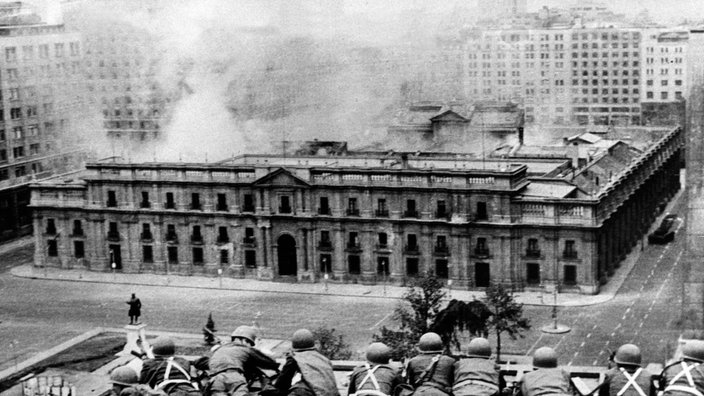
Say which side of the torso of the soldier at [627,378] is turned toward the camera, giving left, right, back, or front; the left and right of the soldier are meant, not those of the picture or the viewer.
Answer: back

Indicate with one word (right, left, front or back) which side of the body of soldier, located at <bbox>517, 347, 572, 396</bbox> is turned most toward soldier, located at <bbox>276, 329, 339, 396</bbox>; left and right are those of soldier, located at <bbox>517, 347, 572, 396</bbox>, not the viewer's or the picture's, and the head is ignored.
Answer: left

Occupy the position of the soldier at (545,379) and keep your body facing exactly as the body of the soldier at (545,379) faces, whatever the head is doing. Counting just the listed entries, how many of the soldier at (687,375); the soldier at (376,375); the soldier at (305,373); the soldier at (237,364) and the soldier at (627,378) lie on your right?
2

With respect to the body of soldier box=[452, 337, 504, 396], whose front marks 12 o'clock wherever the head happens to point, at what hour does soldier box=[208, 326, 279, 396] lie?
soldier box=[208, 326, 279, 396] is roughly at 9 o'clock from soldier box=[452, 337, 504, 396].

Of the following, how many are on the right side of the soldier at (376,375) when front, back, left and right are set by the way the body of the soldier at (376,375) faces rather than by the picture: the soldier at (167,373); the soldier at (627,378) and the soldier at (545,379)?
2

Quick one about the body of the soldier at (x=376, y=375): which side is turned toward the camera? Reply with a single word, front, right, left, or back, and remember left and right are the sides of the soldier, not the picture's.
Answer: back

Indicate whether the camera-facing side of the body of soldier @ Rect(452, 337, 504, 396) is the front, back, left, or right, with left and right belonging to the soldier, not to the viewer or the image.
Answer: back

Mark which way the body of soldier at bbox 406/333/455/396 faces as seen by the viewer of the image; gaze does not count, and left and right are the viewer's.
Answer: facing away from the viewer

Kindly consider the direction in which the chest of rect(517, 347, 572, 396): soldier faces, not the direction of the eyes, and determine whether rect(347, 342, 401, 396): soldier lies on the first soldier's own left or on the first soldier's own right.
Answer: on the first soldier's own left

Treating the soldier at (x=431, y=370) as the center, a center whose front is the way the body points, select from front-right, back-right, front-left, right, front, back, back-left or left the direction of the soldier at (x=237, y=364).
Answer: left

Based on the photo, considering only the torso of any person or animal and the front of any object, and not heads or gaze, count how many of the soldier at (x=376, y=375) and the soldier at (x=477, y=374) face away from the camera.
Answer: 2

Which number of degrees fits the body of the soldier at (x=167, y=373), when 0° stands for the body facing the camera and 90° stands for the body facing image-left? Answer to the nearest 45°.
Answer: approximately 180°

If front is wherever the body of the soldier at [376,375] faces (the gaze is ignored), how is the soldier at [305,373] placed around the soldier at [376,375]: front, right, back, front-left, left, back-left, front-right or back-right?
left

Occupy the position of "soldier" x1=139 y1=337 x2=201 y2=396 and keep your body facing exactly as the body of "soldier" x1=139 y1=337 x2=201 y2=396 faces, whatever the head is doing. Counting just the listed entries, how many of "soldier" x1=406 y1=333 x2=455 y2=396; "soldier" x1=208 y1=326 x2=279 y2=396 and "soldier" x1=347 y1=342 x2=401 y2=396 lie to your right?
3
